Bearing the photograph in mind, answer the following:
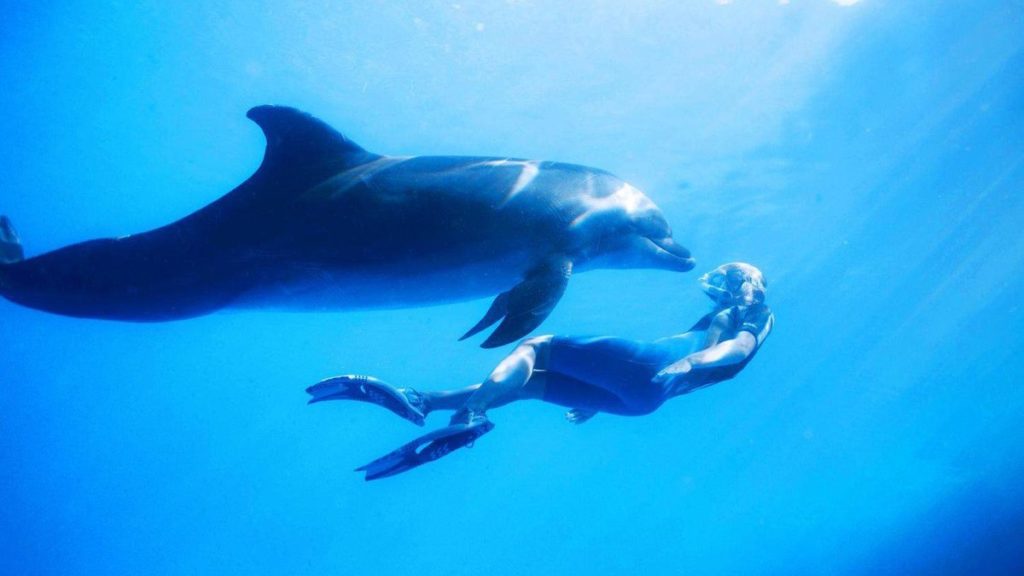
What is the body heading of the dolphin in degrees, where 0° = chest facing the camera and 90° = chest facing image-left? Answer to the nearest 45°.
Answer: approximately 270°
